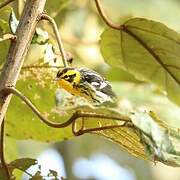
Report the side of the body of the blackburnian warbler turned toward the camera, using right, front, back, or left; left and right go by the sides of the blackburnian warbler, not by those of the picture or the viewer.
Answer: left
